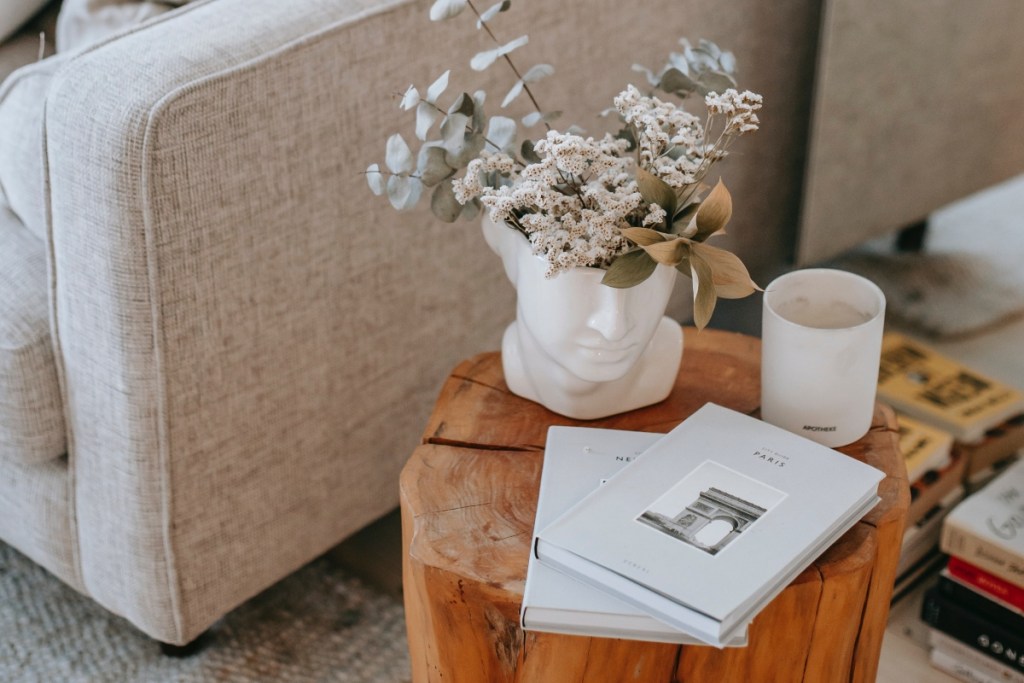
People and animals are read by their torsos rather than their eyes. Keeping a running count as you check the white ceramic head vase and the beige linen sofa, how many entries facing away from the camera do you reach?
0

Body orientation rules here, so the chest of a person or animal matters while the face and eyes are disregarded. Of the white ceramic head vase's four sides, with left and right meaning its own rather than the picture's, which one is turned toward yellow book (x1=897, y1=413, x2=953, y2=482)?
left

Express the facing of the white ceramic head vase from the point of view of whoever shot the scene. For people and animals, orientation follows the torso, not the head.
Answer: facing the viewer and to the right of the viewer

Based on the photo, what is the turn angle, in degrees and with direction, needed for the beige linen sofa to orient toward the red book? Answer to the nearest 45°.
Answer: approximately 135° to its left

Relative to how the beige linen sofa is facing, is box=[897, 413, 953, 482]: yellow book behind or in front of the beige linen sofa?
behind

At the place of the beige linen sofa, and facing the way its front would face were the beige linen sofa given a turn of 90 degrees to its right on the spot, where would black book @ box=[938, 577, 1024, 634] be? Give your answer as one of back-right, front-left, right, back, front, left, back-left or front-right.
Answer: back-right

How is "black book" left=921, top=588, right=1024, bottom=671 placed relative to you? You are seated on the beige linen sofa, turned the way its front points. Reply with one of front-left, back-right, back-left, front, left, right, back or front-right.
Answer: back-left

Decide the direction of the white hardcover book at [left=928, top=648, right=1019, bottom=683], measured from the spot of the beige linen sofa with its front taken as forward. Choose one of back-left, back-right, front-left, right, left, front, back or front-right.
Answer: back-left
